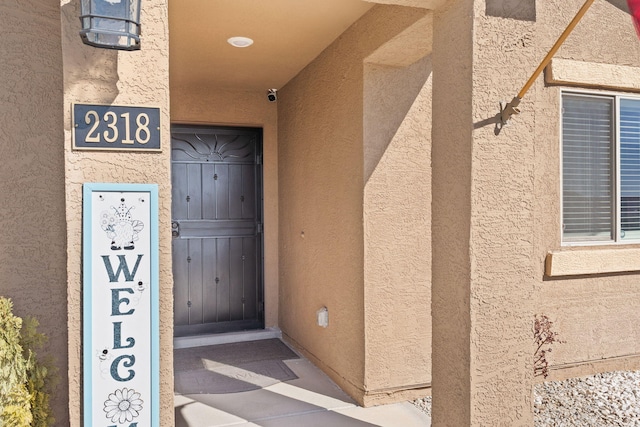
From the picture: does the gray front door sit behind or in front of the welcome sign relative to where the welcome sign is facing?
behind

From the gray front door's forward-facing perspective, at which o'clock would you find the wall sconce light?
The wall sconce light is roughly at 12 o'clock from the gray front door.

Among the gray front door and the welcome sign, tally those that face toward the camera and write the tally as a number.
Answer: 2

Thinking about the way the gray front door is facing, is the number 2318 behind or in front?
in front

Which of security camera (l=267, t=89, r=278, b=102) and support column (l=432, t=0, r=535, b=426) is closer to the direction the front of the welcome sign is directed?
the support column

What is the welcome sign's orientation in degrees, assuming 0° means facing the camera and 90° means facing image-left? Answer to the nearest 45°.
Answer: approximately 0°

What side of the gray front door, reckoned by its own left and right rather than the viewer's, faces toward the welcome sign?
front

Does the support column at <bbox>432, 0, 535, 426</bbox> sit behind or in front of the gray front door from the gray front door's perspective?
in front

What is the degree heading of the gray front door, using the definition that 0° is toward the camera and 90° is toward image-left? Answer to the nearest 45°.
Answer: approximately 0°

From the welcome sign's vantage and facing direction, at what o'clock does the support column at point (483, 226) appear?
The support column is roughly at 9 o'clock from the welcome sign.

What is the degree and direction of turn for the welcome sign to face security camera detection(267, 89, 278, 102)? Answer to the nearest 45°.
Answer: approximately 135° to its left
